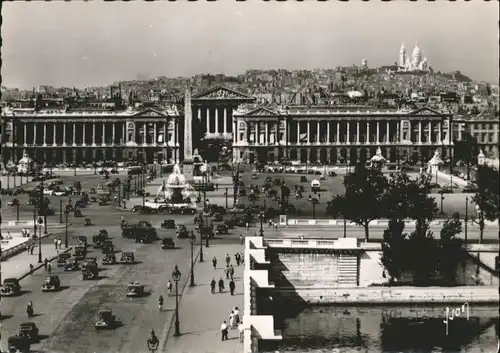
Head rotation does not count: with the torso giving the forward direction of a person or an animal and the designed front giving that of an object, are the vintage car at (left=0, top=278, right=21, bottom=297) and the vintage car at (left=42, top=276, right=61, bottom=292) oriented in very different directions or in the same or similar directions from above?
same or similar directions

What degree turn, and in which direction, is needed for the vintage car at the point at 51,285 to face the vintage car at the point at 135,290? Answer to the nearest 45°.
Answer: approximately 90° to its left

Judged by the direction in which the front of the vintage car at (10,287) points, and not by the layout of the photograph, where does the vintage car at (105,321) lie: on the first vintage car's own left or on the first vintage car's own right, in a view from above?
on the first vintage car's own left

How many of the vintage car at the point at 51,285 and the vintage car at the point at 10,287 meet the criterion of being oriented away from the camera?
0

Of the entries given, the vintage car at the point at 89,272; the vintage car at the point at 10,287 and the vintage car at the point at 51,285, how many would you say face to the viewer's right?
0

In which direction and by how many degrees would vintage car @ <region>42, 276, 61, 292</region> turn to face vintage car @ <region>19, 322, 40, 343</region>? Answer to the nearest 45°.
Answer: approximately 45° to its left

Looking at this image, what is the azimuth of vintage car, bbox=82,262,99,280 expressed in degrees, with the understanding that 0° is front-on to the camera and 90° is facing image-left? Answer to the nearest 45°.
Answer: approximately 45°

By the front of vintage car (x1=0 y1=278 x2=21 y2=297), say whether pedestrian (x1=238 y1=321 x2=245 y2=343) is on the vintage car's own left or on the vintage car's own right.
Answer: on the vintage car's own left

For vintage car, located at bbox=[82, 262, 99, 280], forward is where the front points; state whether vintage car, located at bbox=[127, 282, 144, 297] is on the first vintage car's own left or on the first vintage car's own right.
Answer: on the first vintage car's own left

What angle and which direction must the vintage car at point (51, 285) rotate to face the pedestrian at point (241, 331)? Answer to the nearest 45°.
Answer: approximately 90° to its left

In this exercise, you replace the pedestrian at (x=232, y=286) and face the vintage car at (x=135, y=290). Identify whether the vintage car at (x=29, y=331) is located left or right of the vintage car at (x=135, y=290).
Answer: left

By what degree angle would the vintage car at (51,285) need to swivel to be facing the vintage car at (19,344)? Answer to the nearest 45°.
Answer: approximately 45° to its left

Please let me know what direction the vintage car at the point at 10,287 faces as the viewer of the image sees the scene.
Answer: facing the viewer and to the left of the viewer

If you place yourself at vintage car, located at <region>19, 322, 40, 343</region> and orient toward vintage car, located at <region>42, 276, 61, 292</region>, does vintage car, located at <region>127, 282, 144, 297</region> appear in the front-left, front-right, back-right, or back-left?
front-right

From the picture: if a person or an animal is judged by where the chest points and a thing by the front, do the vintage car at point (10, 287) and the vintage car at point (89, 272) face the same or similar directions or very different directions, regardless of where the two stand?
same or similar directions

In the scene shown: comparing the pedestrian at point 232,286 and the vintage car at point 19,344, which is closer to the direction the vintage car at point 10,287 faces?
the vintage car
